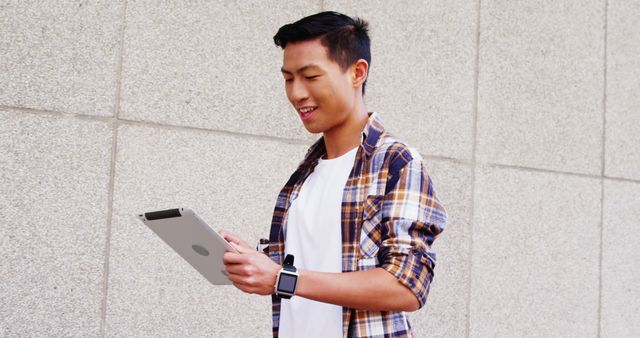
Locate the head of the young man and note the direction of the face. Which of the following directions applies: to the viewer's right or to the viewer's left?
to the viewer's left

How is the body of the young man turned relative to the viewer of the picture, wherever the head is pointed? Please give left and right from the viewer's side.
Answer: facing the viewer and to the left of the viewer
